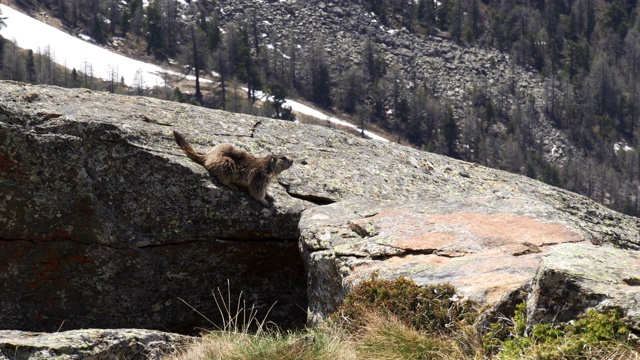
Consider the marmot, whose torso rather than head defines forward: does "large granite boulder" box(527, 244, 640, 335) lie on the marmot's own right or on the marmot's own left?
on the marmot's own right

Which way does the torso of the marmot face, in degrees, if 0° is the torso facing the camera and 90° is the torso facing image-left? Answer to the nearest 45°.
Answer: approximately 270°

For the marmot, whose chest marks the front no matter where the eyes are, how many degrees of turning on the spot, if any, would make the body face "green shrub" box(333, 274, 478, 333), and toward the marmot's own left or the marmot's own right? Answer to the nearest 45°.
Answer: approximately 90° to the marmot's own right

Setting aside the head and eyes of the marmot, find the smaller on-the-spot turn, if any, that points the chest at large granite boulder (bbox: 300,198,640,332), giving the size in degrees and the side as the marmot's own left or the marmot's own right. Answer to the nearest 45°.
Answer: approximately 45° to the marmot's own right

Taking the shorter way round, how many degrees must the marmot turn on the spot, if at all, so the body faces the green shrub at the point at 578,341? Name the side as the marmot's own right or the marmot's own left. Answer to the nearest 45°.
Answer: approximately 90° to the marmot's own right
